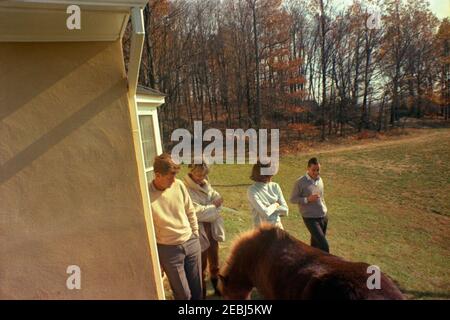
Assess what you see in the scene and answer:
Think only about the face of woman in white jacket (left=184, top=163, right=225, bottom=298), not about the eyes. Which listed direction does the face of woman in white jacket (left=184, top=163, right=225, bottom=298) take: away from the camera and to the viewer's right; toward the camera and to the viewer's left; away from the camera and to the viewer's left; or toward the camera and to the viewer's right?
toward the camera and to the viewer's right

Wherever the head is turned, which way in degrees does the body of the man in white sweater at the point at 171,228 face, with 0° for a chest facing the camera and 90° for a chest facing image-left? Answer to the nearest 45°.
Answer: approximately 315°

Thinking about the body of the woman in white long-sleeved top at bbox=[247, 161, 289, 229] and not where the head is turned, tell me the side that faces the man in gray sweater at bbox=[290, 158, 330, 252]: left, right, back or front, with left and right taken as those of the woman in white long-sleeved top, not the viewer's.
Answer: left

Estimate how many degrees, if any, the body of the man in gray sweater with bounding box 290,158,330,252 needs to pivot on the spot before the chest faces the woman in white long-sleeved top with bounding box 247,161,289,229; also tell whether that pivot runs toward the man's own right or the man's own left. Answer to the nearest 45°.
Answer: approximately 90° to the man's own right

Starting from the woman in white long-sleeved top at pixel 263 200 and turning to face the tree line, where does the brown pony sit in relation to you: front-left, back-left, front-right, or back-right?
back-right
